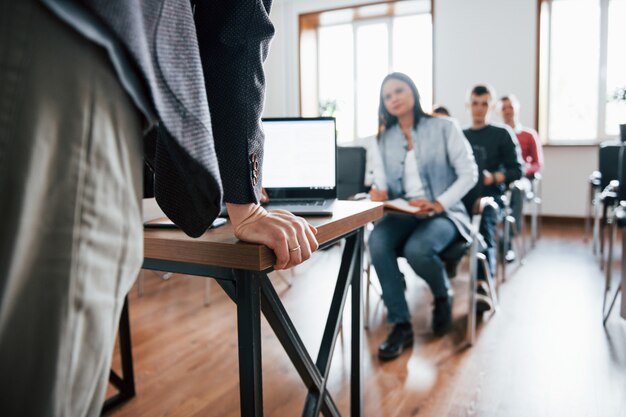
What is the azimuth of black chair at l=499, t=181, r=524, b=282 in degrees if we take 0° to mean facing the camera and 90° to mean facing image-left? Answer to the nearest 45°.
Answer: approximately 45°

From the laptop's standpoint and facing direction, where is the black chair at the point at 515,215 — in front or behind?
behind

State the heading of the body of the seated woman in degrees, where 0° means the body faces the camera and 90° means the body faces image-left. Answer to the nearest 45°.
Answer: approximately 45°

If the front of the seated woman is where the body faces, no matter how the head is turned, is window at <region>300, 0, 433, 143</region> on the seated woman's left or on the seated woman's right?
on the seated woman's right

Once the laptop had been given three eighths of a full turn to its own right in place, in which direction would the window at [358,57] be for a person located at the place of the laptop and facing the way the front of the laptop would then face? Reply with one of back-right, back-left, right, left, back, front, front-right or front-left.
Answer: front-right

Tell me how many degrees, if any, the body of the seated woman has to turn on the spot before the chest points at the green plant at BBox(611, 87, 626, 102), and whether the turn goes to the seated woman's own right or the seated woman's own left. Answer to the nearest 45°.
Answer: approximately 135° to the seated woman's own left

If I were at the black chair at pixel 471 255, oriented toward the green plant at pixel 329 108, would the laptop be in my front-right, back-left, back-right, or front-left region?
back-left

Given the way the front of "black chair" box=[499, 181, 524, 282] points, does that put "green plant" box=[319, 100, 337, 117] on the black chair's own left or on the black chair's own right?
on the black chair's own right
